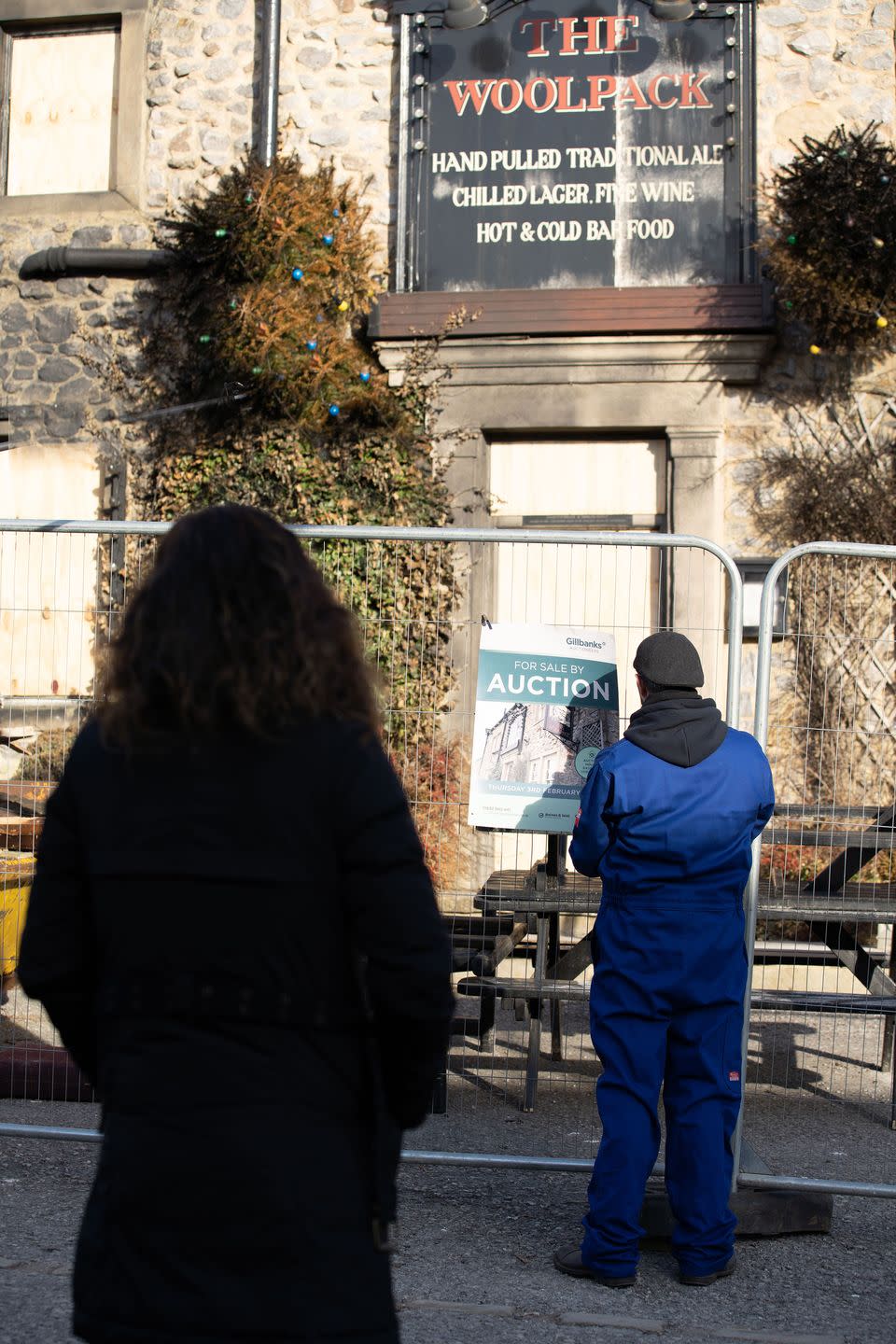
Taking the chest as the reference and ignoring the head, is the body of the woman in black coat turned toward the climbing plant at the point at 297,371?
yes

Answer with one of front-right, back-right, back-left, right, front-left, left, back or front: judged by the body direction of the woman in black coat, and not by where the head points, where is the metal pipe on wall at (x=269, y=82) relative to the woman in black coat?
front

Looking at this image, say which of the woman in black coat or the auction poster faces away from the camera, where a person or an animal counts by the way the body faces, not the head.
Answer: the woman in black coat

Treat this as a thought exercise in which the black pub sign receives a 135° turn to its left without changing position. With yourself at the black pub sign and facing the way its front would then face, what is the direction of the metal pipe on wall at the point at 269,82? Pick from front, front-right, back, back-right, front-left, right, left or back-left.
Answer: back-left

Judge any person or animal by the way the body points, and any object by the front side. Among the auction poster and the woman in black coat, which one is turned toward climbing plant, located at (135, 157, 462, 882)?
the woman in black coat

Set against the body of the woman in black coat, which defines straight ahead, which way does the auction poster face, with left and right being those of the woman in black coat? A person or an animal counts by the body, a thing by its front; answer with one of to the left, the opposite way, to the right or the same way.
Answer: the opposite way

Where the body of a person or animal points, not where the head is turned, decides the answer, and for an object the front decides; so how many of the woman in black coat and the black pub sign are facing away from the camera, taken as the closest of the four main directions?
1

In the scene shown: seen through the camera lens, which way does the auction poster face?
facing the viewer

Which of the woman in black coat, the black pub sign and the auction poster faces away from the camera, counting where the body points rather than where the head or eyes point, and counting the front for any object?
the woman in black coat

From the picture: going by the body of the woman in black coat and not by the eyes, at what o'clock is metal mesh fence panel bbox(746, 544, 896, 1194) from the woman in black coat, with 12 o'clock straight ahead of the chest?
The metal mesh fence panel is roughly at 1 o'clock from the woman in black coat.

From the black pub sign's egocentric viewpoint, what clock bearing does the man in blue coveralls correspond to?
The man in blue coveralls is roughly at 12 o'clock from the black pub sign.

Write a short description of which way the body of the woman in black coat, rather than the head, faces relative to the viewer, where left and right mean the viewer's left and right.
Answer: facing away from the viewer

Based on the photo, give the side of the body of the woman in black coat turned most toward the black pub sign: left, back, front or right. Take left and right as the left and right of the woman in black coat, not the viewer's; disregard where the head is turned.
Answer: front

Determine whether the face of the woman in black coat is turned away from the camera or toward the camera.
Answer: away from the camera

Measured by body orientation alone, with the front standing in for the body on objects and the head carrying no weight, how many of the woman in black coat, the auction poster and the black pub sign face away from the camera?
1
